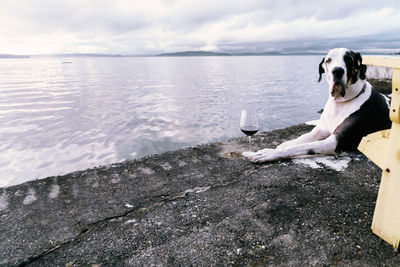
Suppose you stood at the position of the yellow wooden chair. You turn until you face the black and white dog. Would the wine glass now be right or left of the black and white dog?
left

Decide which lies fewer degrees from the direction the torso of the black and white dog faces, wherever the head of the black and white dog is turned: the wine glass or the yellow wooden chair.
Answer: the wine glass

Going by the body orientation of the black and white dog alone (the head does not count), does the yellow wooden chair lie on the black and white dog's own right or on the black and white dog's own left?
on the black and white dog's own left

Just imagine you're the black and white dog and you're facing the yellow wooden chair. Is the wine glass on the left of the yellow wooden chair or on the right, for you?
right

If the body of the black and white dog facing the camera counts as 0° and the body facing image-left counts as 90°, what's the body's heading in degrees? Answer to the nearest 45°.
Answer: approximately 45°

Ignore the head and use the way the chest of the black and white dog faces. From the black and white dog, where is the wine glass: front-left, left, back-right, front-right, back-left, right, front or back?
front
